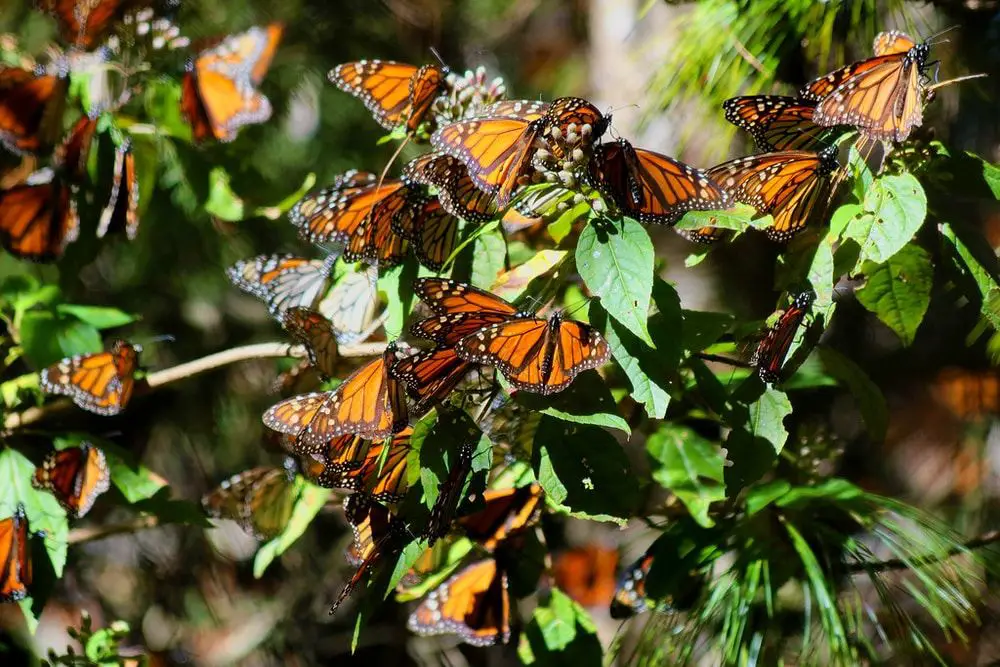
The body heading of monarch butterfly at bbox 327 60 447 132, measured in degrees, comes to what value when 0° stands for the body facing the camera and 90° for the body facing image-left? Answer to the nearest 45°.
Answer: approximately 270°

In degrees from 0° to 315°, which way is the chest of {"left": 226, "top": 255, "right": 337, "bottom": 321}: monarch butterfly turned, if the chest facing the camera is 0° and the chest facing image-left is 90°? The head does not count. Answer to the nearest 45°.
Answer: approximately 270°

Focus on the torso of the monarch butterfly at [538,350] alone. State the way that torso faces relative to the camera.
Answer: away from the camera

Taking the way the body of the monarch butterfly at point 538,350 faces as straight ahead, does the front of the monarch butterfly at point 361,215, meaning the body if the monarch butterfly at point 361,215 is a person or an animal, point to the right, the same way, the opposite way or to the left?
to the right

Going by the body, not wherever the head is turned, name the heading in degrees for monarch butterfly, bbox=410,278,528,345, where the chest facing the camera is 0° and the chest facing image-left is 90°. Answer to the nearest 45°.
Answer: approximately 270°
